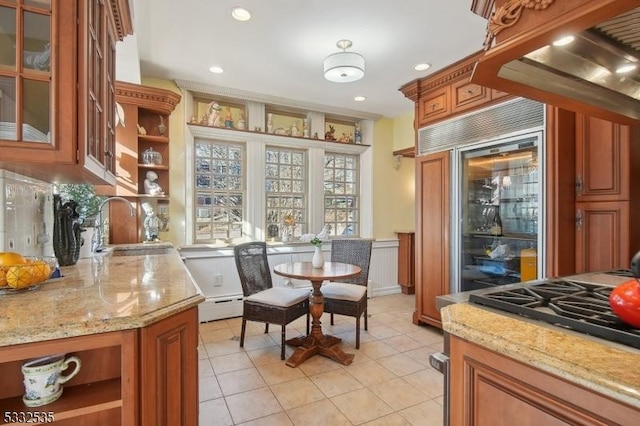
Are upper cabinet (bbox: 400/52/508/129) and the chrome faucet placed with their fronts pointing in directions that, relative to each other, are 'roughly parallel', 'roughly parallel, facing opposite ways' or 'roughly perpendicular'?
roughly parallel, facing opposite ways

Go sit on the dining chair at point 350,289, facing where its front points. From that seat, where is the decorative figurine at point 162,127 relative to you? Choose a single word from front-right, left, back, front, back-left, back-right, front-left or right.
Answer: front-right

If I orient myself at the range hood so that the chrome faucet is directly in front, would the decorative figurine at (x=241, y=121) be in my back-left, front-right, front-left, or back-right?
front-right

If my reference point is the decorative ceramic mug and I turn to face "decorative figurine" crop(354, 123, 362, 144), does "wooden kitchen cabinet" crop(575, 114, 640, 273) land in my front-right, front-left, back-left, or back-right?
front-right

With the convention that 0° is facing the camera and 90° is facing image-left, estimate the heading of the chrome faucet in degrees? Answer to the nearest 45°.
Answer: approximately 270°

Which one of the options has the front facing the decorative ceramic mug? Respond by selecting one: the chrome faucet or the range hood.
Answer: the range hood

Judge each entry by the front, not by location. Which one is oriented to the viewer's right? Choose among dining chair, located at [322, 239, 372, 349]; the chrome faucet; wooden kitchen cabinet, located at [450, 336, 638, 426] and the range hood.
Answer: the chrome faucet

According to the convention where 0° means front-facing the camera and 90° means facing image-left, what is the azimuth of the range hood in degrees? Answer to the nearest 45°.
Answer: approximately 45°

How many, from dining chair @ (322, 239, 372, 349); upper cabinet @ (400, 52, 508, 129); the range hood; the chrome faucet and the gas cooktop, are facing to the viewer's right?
1

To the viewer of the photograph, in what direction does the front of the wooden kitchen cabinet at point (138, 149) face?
facing the viewer and to the right of the viewer

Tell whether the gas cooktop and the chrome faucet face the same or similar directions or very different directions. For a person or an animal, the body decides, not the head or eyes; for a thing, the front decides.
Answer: very different directions

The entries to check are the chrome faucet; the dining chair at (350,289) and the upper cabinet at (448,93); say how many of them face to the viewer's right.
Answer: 1

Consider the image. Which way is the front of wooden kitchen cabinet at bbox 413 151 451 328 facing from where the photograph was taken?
facing the viewer and to the left of the viewer

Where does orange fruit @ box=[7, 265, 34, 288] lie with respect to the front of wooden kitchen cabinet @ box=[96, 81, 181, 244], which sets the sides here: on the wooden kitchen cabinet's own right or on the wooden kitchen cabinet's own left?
on the wooden kitchen cabinet's own right
